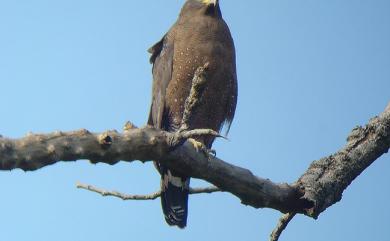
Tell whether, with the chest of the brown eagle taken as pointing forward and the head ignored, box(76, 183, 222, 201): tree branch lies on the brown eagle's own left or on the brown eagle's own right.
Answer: on the brown eagle's own right

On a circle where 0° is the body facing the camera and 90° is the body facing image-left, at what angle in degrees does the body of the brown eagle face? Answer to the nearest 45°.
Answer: approximately 315°
